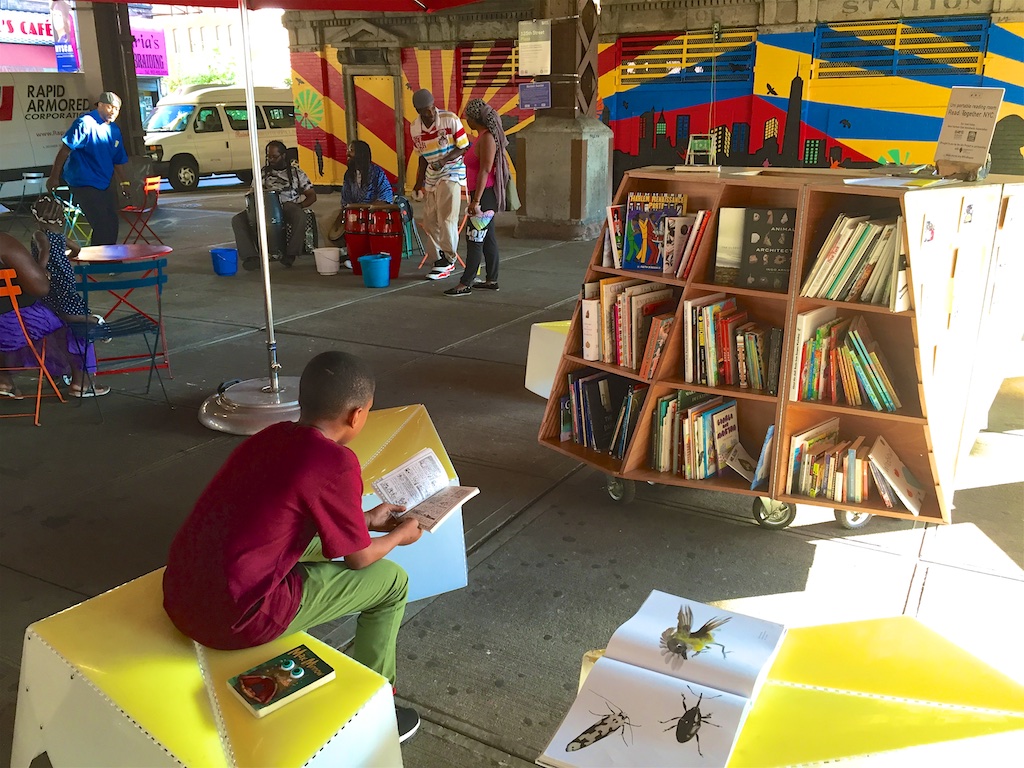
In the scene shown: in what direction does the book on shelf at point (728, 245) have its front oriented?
toward the camera

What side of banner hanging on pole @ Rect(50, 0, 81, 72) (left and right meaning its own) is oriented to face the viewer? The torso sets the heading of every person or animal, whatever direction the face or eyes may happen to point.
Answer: front

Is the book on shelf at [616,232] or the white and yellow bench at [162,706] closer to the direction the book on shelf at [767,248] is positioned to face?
the white and yellow bench

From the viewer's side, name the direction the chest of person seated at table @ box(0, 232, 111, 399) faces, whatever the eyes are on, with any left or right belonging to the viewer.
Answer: facing to the right of the viewer

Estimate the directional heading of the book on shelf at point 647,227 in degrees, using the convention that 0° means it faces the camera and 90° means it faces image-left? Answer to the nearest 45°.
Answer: approximately 0°

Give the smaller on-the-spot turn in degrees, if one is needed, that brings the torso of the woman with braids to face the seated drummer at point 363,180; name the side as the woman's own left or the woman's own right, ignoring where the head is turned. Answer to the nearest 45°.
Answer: approximately 45° to the woman's own right

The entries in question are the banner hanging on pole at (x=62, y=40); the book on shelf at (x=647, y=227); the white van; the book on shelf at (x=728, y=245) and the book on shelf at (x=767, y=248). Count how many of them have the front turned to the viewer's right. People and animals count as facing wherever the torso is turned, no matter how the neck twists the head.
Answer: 0
